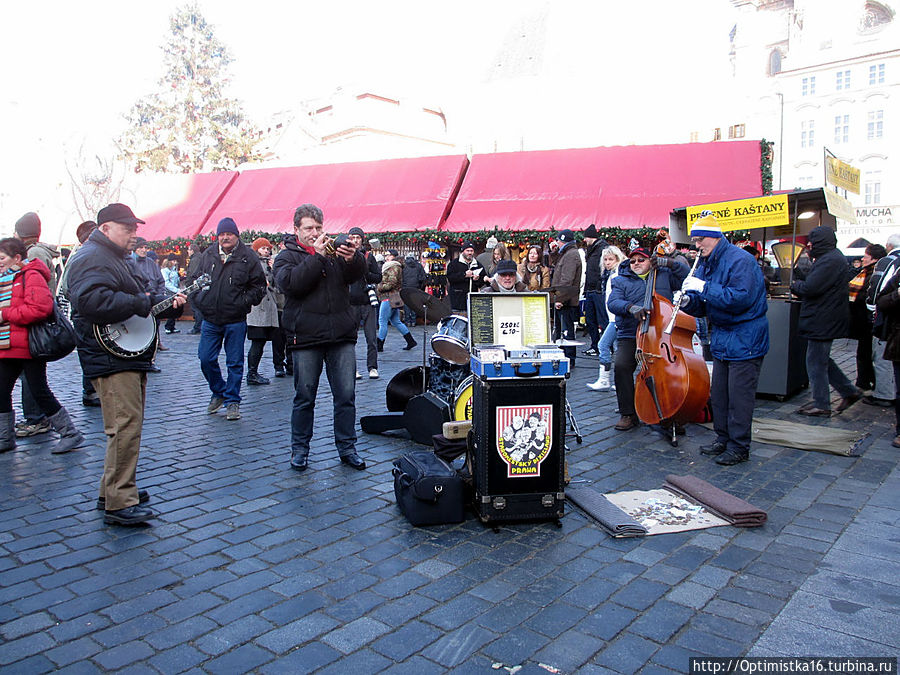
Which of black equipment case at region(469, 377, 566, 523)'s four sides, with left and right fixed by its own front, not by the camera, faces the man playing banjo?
right

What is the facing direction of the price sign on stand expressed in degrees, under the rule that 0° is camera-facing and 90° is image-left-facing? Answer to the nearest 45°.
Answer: approximately 0°
